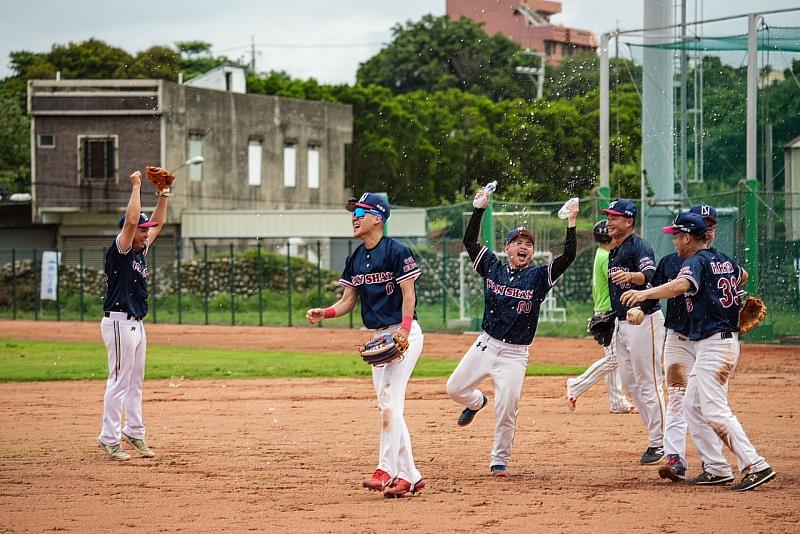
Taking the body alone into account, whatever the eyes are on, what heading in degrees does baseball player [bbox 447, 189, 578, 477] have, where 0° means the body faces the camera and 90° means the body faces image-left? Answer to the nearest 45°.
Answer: approximately 0°

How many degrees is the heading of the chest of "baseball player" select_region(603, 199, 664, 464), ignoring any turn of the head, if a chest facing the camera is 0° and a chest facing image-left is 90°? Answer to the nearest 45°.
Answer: approximately 45°

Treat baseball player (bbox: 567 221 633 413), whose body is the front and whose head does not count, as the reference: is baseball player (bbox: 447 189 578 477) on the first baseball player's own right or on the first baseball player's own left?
on the first baseball player's own right
